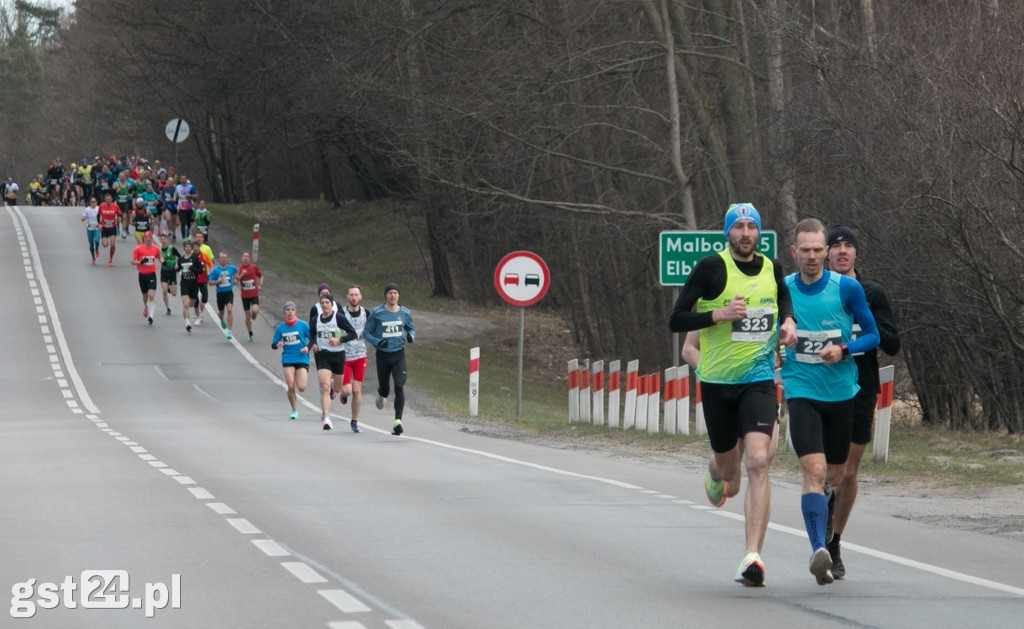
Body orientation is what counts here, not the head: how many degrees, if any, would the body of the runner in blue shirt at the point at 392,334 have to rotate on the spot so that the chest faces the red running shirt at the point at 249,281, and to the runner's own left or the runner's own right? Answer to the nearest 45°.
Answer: approximately 180°

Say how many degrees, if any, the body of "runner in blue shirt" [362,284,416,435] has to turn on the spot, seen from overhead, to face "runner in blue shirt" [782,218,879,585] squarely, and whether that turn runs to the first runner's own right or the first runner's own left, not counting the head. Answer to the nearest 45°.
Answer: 0° — they already face them

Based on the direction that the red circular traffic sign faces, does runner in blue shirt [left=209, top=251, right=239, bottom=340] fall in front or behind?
behind

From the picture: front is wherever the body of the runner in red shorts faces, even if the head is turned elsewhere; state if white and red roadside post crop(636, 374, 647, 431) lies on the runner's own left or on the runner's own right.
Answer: on the runner's own left

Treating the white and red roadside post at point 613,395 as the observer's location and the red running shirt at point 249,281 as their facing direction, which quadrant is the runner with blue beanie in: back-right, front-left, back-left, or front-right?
back-left

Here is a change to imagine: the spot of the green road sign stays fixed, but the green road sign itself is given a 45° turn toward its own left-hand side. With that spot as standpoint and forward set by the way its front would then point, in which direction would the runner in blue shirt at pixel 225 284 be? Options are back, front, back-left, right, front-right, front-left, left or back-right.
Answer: back
